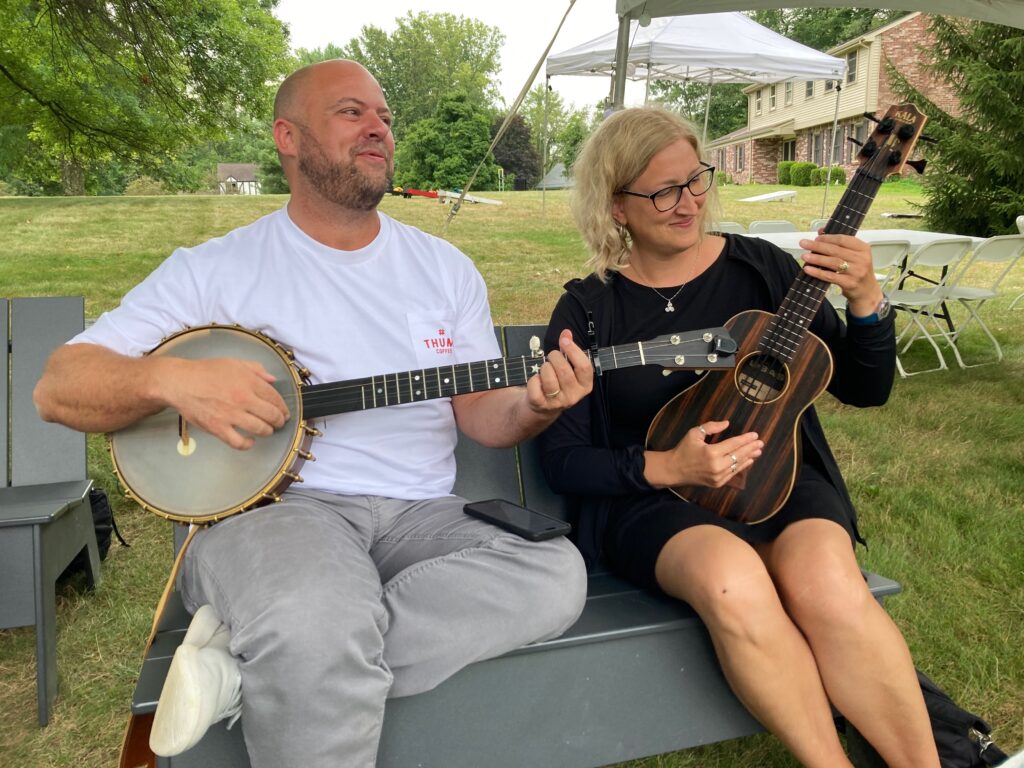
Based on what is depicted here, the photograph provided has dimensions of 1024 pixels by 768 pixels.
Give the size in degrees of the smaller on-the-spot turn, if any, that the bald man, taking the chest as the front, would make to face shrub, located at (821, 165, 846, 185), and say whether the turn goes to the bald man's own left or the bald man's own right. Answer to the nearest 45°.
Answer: approximately 135° to the bald man's own left

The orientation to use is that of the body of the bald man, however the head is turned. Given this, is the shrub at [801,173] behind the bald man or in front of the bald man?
behind

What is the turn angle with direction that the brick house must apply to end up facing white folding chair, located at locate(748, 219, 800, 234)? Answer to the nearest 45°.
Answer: approximately 45° to its left

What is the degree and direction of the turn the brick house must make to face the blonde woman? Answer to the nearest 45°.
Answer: approximately 45° to its left

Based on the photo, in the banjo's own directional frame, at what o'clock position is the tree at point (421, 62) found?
The tree is roughly at 6 o'clock from the banjo.

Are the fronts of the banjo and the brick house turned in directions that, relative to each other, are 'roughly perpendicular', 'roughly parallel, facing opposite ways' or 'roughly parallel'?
roughly perpendicular

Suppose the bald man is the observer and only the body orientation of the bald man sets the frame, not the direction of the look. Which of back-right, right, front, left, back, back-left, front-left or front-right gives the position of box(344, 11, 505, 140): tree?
back

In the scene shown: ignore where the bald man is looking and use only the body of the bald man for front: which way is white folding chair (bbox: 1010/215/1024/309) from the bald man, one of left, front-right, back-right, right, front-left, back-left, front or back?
back-left

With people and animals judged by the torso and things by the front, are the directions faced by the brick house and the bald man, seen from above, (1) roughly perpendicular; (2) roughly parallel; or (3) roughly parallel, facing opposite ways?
roughly perpendicular

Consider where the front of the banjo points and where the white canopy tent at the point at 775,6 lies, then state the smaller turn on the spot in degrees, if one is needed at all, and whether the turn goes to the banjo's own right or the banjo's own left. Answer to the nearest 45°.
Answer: approximately 135° to the banjo's own left
